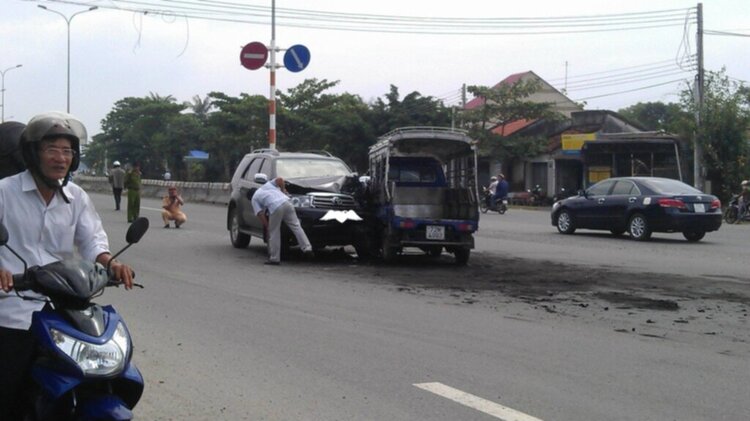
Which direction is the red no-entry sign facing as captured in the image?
toward the camera

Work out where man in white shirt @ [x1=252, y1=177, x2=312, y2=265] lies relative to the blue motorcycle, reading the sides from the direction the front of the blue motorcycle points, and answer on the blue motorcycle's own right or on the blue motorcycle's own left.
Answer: on the blue motorcycle's own left

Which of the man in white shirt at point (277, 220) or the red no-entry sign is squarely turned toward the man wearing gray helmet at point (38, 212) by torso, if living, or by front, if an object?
the red no-entry sign

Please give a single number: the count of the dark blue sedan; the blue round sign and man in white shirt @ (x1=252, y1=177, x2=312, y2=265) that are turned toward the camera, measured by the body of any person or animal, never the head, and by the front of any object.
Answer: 1

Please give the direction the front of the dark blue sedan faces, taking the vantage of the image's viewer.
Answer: facing away from the viewer and to the left of the viewer

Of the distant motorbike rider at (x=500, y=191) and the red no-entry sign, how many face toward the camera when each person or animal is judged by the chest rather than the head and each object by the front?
1

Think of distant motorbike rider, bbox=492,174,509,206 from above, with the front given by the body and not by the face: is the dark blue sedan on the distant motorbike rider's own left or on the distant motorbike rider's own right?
on the distant motorbike rider's own left

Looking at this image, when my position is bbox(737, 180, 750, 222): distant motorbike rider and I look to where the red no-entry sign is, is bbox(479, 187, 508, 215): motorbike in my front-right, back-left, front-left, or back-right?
front-right

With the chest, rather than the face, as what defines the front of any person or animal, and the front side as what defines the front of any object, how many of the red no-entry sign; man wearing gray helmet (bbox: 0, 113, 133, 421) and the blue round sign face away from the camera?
0

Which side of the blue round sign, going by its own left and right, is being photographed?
front

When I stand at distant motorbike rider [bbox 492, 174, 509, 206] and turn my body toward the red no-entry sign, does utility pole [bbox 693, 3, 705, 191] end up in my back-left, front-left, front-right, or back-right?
back-left

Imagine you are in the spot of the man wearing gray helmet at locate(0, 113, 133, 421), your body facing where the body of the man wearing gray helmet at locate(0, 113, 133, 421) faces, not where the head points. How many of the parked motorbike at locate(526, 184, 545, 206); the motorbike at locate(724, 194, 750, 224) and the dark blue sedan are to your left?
3

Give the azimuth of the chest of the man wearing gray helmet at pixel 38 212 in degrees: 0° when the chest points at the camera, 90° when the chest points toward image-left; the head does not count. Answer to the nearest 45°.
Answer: approximately 315°

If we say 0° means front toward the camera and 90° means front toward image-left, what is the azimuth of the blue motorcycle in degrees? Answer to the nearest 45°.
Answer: approximately 315°

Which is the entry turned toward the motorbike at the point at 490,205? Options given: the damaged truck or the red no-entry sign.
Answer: the damaged truck

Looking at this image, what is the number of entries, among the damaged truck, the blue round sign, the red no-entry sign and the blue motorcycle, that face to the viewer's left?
0

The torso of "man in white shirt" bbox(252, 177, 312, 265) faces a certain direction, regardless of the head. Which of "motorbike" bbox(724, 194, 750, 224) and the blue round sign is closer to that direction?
the blue round sign
